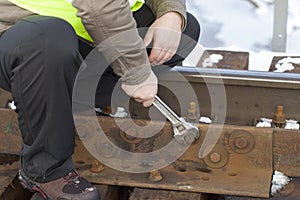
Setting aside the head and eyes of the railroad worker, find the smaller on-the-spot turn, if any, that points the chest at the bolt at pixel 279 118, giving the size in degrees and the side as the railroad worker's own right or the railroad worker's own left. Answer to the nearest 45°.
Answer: approximately 45° to the railroad worker's own left

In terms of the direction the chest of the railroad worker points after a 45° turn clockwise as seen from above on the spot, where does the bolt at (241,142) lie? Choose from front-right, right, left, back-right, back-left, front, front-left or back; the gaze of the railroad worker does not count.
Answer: left

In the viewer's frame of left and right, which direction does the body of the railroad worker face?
facing the viewer and to the right of the viewer

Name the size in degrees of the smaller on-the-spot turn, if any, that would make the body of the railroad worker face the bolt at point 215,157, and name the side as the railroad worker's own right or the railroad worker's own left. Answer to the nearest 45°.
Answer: approximately 45° to the railroad worker's own left

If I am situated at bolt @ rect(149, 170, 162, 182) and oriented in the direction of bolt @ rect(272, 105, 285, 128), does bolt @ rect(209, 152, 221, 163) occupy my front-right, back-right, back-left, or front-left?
front-right
